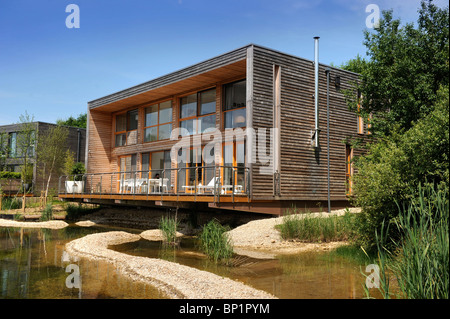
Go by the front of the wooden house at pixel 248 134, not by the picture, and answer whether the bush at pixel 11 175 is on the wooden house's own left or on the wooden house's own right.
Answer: on the wooden house's own right

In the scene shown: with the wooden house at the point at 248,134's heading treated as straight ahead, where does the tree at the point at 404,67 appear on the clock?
The tree is roughly at 9 o'clock from the wooden house.

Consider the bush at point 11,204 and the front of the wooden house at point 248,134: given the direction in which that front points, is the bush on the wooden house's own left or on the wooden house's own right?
on the wooden house's own right

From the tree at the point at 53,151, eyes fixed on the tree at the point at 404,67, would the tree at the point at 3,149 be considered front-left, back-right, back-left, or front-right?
back-right

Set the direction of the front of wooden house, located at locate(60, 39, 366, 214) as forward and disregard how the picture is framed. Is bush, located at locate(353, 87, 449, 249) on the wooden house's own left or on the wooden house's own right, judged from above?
on the wooden house's own left

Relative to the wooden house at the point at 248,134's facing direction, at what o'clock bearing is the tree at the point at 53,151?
The tree is roughly at 3 o'clock from the wooden house.

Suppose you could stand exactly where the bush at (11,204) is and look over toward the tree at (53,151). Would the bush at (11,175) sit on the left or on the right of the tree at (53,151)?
left

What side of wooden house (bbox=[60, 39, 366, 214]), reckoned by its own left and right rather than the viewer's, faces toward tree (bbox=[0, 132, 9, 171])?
right

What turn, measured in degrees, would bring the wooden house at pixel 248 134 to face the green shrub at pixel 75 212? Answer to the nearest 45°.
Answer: approximately 90° to its right
